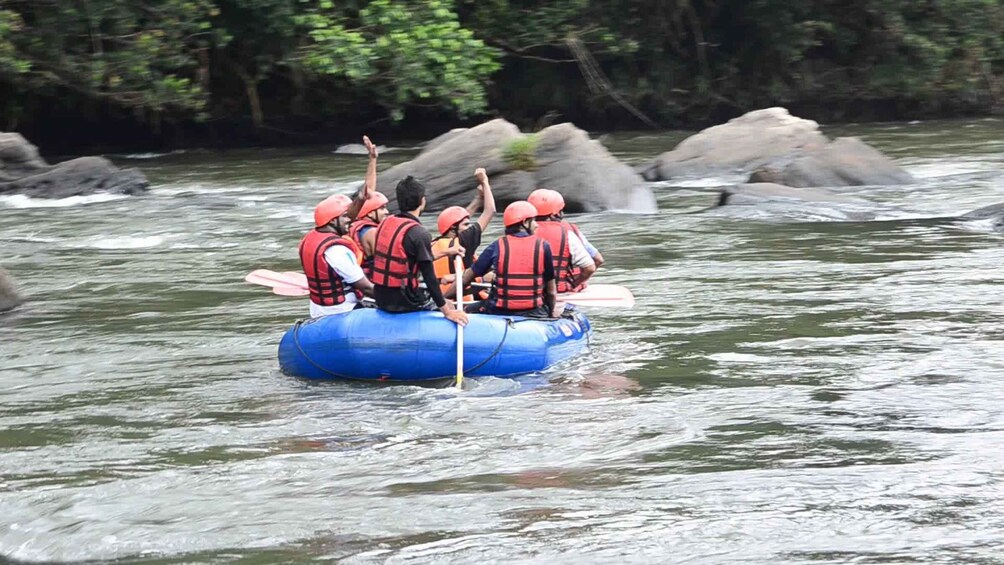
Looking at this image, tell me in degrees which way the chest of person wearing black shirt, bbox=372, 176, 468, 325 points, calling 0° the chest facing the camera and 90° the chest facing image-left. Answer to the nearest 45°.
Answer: approximately 225°

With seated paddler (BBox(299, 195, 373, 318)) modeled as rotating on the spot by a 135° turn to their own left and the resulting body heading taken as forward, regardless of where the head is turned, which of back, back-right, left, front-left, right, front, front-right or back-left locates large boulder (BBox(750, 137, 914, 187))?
back-right

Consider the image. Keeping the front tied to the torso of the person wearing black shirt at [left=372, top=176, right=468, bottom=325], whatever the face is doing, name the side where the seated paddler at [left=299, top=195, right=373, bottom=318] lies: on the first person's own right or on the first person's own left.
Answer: on the first person's own left

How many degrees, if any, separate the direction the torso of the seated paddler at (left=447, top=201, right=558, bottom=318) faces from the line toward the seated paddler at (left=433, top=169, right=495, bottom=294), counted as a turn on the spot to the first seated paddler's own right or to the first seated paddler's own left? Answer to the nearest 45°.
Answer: approximately 45° to the first seated paddler's own left

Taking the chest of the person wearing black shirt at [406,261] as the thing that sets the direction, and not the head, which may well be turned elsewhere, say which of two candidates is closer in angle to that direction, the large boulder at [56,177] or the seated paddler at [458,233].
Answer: the seated paddler

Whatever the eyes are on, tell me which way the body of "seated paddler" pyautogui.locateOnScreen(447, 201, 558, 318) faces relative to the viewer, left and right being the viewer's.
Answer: facing away from the viewer

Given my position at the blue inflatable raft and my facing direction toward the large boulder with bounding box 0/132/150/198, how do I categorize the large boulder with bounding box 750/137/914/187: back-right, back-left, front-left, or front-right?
front-right

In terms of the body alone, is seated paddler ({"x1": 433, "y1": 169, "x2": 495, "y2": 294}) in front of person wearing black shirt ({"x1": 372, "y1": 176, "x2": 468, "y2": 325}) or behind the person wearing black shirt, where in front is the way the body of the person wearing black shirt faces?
in front

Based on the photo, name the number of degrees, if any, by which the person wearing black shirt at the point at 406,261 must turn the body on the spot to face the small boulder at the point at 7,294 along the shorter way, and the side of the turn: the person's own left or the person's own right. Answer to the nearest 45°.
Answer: approximately 90° to the person's own left

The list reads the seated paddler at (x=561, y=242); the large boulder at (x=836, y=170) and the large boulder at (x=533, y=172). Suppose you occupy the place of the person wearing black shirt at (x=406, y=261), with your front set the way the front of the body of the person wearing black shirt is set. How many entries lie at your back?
0

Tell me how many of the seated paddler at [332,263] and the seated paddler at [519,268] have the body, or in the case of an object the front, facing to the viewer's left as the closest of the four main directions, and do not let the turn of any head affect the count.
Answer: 0

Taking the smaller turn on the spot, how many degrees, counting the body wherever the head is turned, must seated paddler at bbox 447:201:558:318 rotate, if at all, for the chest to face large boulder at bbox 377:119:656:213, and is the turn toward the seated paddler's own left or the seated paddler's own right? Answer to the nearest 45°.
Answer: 0° — they already face it

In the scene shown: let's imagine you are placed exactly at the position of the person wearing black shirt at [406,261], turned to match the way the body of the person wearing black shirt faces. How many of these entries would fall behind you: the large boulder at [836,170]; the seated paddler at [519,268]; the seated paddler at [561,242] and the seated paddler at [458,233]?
0

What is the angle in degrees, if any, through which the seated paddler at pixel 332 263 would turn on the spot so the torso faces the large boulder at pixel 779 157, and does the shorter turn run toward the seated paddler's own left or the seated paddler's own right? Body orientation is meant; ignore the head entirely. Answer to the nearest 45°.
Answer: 0° — they already face it

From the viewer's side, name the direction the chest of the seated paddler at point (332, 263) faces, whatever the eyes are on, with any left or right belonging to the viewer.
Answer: facing away from the viewer and to the right of the viewer

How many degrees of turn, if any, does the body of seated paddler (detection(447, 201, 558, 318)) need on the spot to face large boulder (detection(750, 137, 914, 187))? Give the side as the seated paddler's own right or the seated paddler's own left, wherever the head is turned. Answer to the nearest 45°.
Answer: approximately 45° to the seated paddler's own right

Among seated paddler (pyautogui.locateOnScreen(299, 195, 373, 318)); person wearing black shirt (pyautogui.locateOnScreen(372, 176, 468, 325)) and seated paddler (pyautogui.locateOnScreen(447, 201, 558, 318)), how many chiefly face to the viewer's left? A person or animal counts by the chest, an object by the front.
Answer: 0

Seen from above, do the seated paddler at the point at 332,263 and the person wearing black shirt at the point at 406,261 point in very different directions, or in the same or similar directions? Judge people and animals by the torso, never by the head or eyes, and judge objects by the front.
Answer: same or similar directions

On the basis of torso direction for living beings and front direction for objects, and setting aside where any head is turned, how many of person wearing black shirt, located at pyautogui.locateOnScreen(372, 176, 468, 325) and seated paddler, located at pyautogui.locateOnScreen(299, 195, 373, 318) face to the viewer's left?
0

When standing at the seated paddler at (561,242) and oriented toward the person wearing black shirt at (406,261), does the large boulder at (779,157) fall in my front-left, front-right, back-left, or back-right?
back-right

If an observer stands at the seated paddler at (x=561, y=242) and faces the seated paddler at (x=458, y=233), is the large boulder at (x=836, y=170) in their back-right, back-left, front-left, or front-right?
back-right

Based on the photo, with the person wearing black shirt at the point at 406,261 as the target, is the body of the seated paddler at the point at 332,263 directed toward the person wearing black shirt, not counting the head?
no
